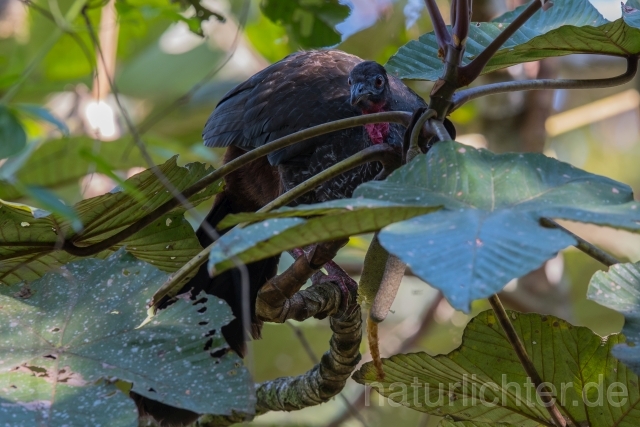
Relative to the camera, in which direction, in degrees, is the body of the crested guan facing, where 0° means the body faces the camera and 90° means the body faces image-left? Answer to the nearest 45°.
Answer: approximately 315°

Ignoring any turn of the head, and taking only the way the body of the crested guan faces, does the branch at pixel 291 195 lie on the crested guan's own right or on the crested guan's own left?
on the crested guan's own right

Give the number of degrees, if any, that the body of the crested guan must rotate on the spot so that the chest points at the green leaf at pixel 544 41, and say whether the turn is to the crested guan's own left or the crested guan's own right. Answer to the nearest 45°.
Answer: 0° — it already faces it

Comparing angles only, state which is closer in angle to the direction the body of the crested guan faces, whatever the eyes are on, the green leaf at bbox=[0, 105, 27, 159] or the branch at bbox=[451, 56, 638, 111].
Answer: the branch
